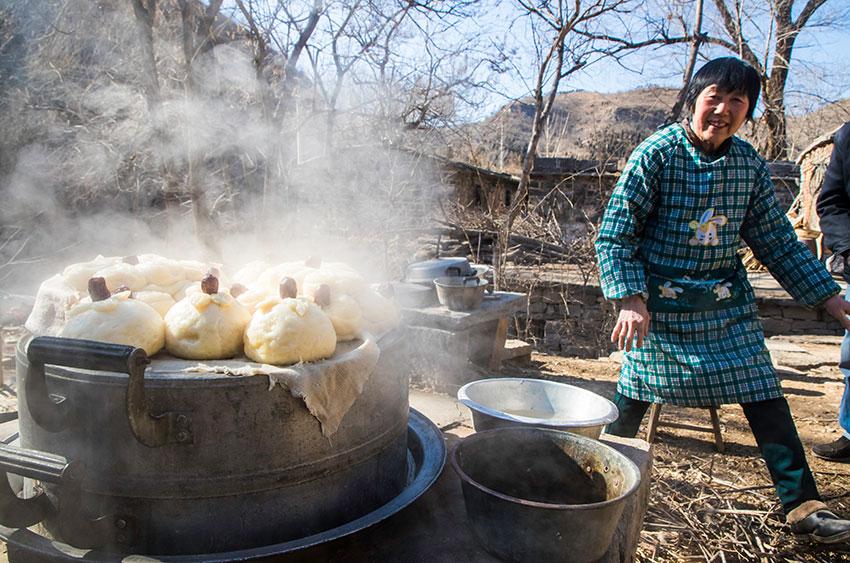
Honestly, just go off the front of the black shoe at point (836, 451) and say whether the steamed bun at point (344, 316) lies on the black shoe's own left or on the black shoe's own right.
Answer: on the black shoe's own left

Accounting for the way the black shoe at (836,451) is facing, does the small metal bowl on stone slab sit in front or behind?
in front

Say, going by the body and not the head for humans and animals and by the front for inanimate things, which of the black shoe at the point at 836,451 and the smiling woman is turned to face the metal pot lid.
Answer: the black shoe

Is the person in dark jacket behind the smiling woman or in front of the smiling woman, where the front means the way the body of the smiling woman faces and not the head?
behind

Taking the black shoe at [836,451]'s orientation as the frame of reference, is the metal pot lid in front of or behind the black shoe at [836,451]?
in front

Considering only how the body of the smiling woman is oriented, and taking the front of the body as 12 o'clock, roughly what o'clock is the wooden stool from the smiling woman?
The wooden stool is roughly at 6 o'clock from the smiling woman.

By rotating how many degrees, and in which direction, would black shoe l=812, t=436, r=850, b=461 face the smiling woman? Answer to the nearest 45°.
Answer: approximately 90° to its left

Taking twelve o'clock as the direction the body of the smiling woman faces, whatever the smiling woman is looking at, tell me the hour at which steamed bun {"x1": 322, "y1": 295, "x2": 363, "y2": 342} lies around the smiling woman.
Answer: The steamed bun is roughly at 1 o'clock from the smiling woman.

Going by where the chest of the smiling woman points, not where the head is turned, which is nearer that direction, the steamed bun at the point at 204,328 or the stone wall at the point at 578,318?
the steamed bun

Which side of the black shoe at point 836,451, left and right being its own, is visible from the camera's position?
left

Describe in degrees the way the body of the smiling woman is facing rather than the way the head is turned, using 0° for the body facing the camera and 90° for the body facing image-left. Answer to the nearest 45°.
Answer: approximately 0°
